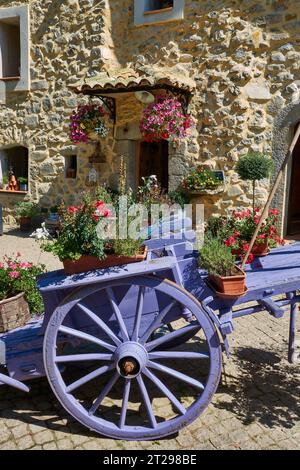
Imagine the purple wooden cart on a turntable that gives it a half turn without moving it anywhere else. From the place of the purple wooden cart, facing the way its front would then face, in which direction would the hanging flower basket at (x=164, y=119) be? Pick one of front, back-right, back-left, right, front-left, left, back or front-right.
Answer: right

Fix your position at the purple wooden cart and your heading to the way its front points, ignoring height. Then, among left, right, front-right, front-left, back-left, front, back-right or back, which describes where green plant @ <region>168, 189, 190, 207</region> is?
left

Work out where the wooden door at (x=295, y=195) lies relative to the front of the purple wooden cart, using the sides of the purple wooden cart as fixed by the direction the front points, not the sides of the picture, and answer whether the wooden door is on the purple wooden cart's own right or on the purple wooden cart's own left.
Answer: on the purple wooden cart's own left

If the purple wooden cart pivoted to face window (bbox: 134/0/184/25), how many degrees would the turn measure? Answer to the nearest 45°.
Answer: approximately 90° to its left

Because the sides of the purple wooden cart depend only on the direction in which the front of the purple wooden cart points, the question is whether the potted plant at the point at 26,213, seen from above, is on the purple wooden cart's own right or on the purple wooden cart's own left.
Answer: on the purple wooden cart's own left

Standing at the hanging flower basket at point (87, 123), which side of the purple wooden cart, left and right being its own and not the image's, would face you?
left

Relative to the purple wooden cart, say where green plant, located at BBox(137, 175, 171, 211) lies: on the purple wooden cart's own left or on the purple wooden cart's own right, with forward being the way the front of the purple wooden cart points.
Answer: on the purple wooden cart's own left

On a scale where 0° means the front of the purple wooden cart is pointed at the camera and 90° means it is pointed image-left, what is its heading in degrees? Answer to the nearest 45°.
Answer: approximately 270°

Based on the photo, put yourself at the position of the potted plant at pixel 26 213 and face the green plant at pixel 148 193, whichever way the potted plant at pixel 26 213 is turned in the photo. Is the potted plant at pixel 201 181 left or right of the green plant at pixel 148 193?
left

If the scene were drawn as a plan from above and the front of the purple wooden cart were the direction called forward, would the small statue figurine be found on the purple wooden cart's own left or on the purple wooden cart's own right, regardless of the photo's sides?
on the purple wooden cart's own left
